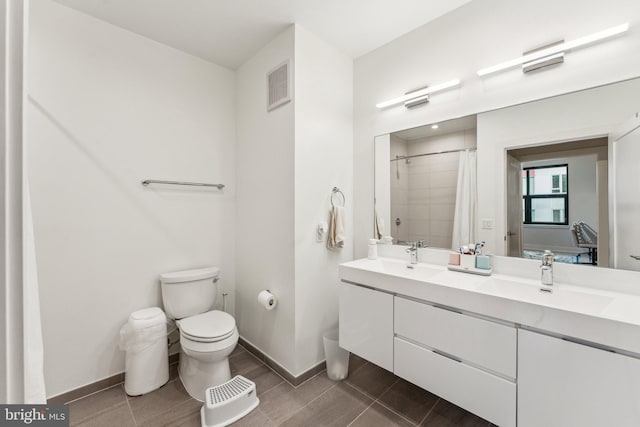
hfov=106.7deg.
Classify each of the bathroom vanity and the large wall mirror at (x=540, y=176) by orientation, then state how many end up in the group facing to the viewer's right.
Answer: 0

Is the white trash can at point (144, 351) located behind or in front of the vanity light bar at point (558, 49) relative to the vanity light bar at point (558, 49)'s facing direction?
in front

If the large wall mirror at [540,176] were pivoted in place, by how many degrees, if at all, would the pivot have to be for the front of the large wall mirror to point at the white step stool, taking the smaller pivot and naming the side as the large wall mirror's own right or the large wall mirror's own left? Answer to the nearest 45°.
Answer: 0° — it already faces it

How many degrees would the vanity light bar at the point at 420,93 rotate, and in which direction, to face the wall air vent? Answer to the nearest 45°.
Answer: approximately 45° to its right

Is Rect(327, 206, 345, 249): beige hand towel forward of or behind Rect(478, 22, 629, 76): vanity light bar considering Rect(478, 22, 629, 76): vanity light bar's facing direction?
forward
